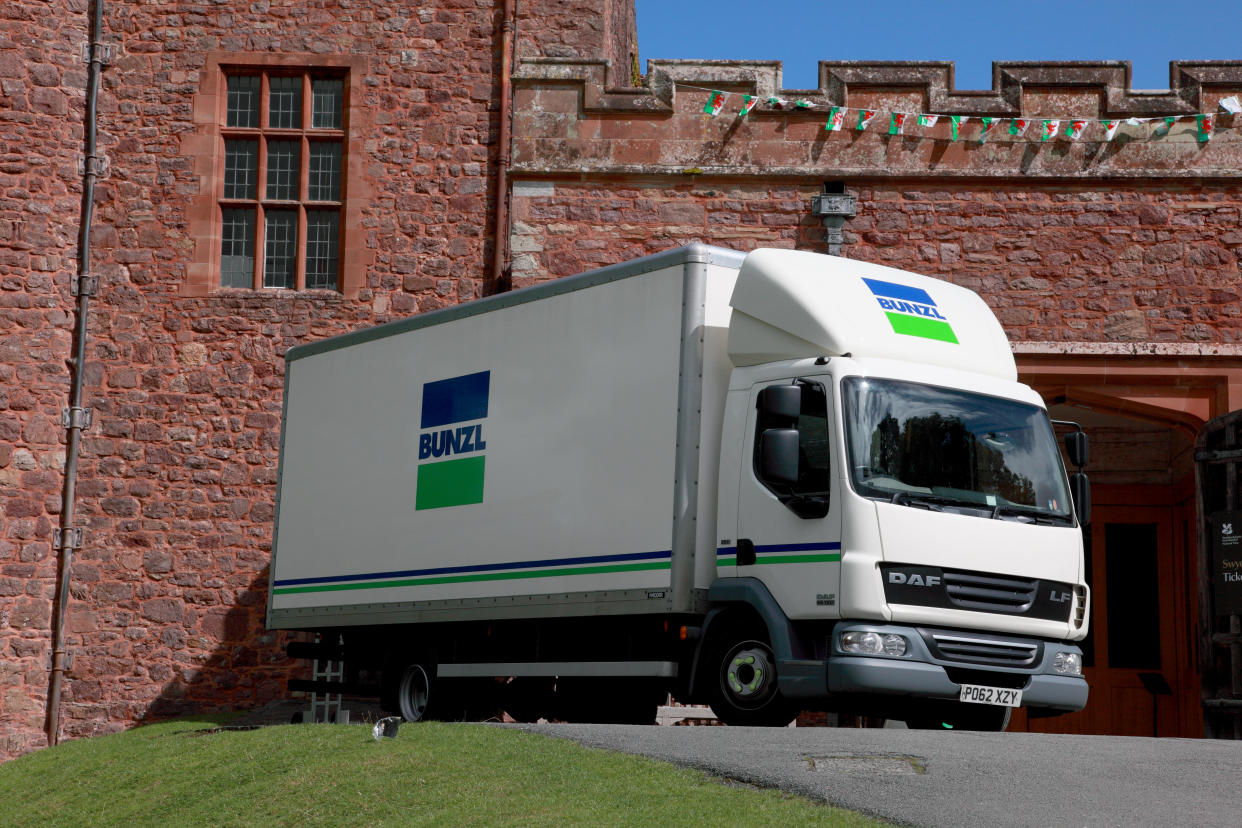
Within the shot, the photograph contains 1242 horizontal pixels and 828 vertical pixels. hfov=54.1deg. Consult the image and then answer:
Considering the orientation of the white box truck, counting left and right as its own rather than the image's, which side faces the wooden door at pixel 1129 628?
left

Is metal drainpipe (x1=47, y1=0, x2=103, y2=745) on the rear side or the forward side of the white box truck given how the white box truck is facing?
on the rear side

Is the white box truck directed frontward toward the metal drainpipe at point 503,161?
no

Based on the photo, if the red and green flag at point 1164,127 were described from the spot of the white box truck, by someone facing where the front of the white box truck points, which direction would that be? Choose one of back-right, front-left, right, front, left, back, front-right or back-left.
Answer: left

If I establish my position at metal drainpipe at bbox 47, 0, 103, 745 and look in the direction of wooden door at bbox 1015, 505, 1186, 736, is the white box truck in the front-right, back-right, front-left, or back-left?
front-right

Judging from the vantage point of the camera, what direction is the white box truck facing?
facing the viewer and to the right of the viewer

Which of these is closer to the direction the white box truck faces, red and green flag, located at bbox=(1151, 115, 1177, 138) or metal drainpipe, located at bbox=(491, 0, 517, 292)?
the red and green flag

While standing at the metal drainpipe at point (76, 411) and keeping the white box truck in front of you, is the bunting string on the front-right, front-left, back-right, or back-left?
front-left

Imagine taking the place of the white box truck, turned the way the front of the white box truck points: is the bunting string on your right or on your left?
on your left

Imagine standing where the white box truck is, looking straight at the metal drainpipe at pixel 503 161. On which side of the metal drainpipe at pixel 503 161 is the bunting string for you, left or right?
right

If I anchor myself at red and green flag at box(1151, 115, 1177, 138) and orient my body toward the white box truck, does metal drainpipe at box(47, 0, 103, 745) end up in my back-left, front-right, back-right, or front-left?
front-right
